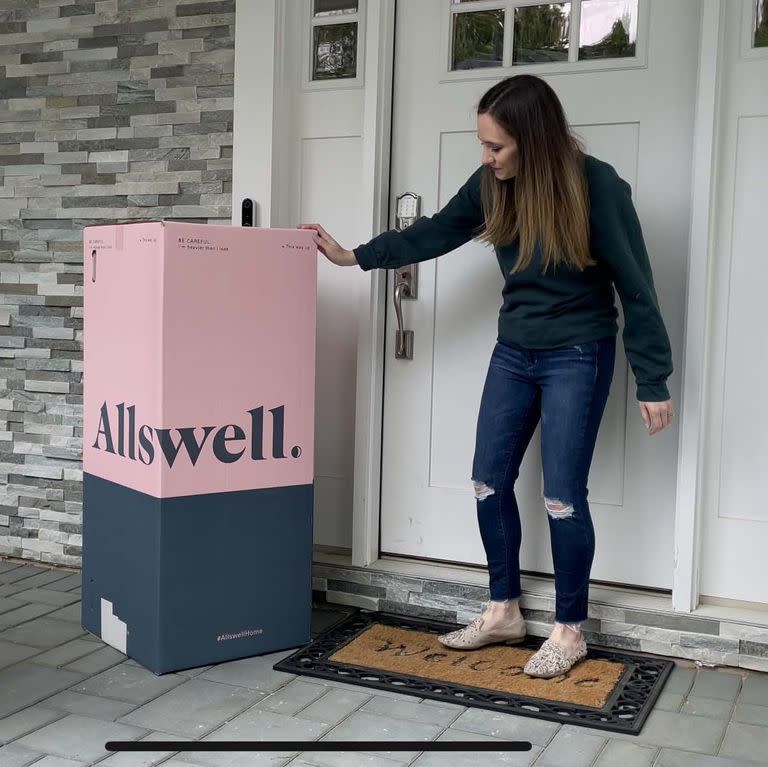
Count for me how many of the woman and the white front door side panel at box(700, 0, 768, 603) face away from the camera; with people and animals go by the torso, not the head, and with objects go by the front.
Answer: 0

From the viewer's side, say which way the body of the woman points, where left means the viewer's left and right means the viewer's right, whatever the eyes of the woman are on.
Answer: facing the viewer and to the left of the viewer

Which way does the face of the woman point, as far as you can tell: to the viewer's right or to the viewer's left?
to the viewer's left

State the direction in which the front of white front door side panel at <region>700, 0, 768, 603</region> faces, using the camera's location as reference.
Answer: facing the viewer

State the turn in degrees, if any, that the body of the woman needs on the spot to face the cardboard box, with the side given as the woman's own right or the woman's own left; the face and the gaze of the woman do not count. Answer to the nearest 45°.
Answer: approximately 45° to the woman's own right
